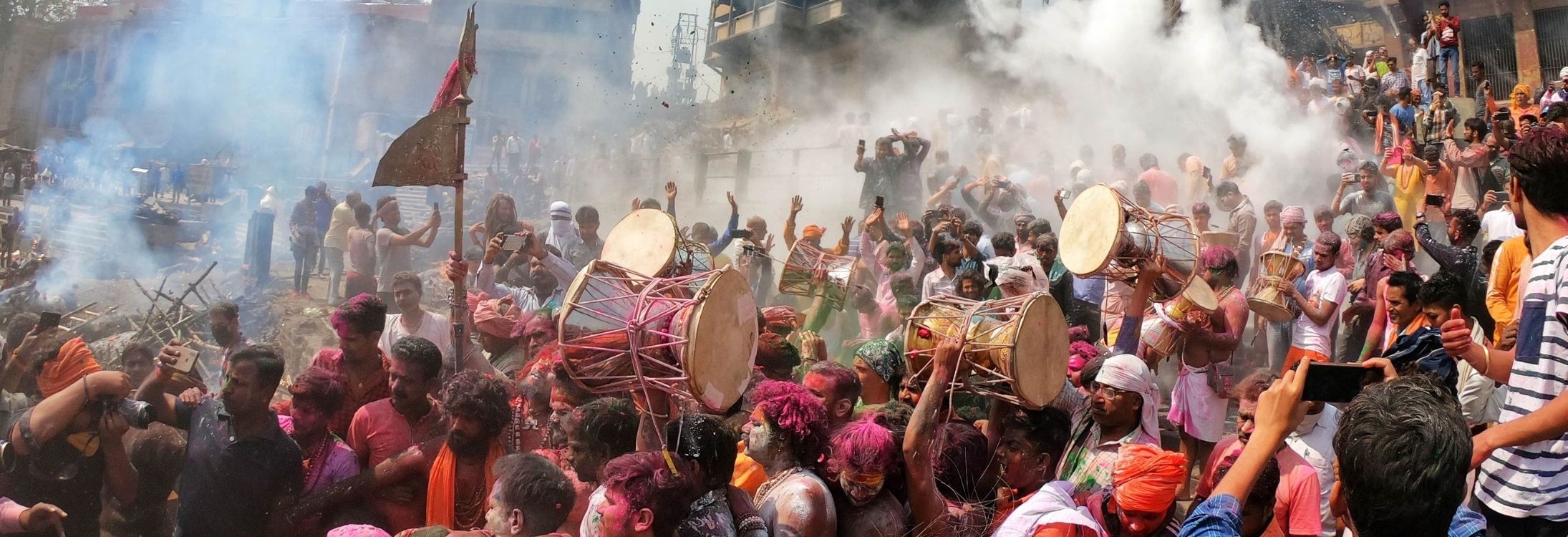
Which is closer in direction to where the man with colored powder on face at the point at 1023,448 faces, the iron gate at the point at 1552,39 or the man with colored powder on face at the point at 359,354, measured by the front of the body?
the man with colored powder on face

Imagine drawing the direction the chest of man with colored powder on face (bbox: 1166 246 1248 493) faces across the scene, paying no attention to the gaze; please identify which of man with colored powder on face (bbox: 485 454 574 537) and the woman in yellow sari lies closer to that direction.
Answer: the man with colored powder on face

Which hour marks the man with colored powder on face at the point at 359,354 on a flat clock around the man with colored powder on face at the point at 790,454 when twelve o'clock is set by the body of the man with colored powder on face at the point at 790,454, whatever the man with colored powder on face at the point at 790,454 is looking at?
the man with colored powder on face at the point at 359,354 is roughly at 1 o'clock from the man with colored powder on face at the point at 790,454.

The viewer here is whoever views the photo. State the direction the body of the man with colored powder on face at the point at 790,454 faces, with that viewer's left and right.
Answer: facing to the left of the viewer

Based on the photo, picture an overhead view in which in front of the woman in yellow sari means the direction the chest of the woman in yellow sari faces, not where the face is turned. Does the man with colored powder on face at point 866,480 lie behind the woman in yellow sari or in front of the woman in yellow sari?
in front

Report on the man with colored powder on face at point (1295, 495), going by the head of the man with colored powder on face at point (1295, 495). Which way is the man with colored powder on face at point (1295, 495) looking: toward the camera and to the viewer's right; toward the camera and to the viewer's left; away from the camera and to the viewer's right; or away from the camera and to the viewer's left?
toward the camera and to the viewer's left

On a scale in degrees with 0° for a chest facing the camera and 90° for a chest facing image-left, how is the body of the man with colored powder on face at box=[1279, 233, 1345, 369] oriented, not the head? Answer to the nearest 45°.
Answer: approximately 45°
